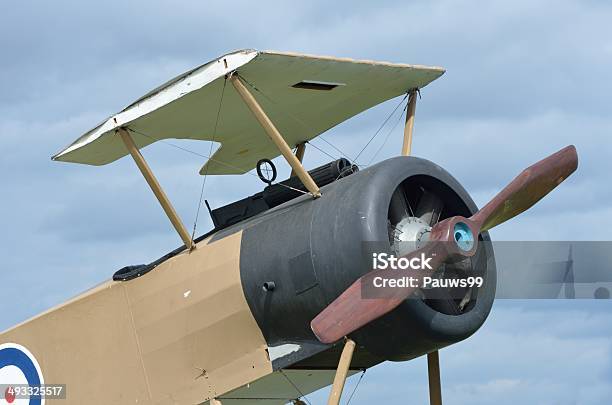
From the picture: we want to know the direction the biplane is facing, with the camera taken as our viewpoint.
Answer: facing the viewer and to the right of the viewer
